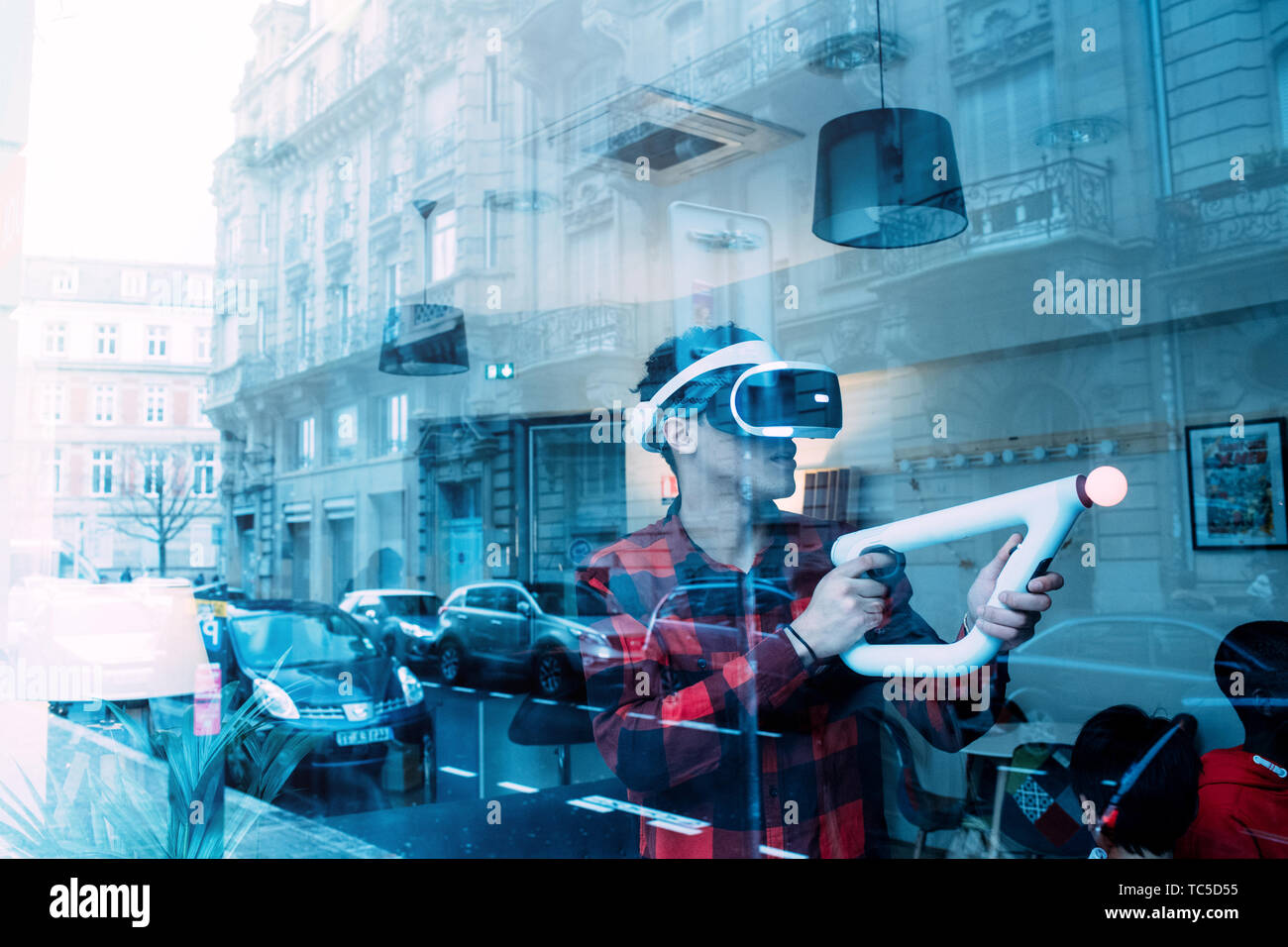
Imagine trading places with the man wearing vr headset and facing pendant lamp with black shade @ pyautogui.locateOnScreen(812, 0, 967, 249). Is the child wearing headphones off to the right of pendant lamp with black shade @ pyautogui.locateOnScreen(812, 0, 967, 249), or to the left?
right

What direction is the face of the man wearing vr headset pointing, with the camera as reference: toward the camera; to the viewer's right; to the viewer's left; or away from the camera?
to the viewer's right

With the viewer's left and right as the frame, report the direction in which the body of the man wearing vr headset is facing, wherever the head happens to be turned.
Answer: facing the viewer and to the right of the viewer

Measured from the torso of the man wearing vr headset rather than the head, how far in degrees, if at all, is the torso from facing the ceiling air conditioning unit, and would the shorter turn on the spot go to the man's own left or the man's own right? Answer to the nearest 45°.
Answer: approximately 135° to the man's own left
